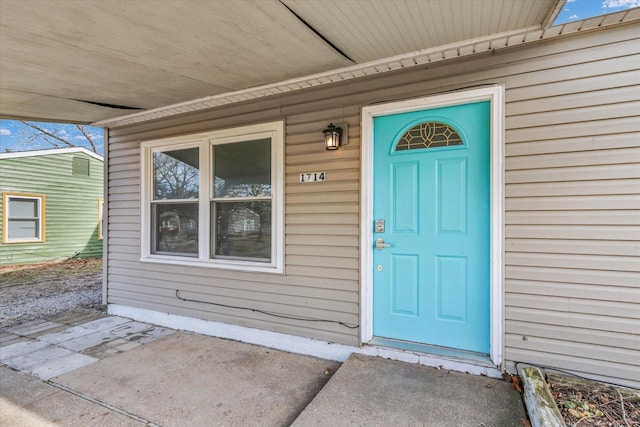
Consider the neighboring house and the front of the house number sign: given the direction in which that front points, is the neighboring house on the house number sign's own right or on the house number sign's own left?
on the house number sign's own right

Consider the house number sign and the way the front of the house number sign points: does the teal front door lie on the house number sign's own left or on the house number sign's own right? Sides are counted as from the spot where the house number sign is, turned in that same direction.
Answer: on the house number sign's own left

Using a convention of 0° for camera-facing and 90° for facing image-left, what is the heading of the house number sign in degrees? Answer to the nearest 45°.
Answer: approximately 0°

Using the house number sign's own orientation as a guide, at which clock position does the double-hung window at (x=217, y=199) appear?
The double-hung window is roughly at 4 o'clock from the house number sign.
